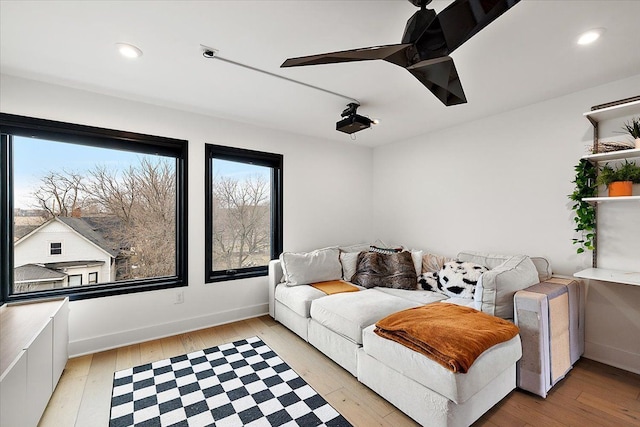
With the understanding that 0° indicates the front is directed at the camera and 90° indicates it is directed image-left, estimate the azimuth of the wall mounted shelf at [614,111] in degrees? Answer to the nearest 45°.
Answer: approximately 45°

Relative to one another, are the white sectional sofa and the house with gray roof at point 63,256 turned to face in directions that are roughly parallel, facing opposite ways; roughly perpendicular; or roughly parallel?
roughly perpendicular

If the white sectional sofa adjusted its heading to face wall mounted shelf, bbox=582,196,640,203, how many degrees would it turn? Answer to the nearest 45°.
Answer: approximately 135° to its left

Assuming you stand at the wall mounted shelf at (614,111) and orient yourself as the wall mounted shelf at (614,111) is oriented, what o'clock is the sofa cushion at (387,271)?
The sofa cushion is roughly at 1 o'clock from the wall mounted shelf.

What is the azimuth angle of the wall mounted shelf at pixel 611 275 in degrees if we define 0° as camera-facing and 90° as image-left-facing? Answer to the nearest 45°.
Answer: approximately 45°

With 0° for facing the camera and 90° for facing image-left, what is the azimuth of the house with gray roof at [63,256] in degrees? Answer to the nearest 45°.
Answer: approximately 0°
